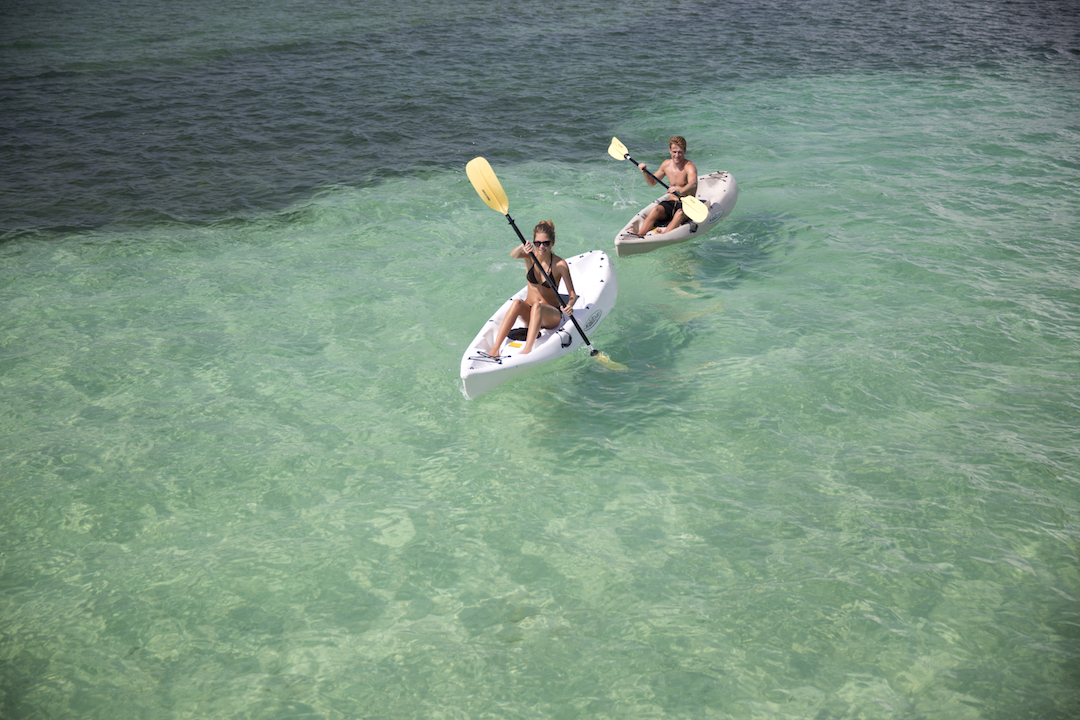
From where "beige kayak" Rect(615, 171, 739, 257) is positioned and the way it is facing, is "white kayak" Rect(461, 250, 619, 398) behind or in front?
in front

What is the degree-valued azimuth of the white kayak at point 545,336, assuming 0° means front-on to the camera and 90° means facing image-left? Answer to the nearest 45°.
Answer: approximately 45°

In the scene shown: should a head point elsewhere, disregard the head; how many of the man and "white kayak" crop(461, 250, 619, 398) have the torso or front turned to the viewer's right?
0

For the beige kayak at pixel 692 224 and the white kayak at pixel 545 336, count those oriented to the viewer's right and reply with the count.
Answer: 0

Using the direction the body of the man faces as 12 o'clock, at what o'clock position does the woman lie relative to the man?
The woman is roughly at 11 o'clock from the man.

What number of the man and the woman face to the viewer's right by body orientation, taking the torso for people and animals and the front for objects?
0

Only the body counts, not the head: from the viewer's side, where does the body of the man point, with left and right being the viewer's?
facing the viewer and to the left of the viewer

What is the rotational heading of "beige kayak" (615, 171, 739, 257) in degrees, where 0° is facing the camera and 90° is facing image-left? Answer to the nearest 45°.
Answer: approximately 45°

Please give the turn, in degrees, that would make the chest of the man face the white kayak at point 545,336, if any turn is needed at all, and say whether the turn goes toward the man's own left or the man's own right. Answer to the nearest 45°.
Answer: approximately 45° to the man's own left

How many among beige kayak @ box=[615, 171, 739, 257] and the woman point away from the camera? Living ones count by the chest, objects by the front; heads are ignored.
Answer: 0

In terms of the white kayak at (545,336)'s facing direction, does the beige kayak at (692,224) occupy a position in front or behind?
behind
